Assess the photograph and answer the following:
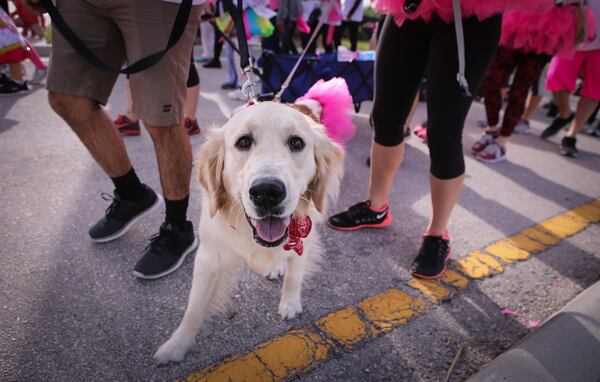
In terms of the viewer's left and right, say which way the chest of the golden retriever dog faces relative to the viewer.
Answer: facing the viewer
